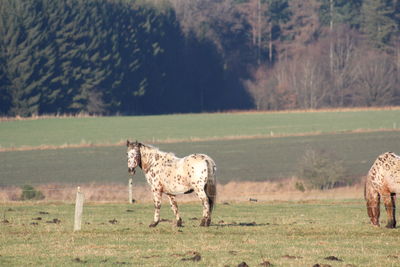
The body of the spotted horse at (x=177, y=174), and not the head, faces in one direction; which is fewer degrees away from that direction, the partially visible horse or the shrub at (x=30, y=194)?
the shrub

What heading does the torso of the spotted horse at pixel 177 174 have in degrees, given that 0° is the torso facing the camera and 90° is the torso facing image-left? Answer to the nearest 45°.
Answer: approximately 90°

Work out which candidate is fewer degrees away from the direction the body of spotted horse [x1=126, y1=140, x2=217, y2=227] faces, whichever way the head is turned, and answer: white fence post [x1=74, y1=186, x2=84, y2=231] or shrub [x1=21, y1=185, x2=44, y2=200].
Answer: the white fence post

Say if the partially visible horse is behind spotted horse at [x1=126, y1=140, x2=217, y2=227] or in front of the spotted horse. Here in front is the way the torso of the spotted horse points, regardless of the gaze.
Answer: behind
